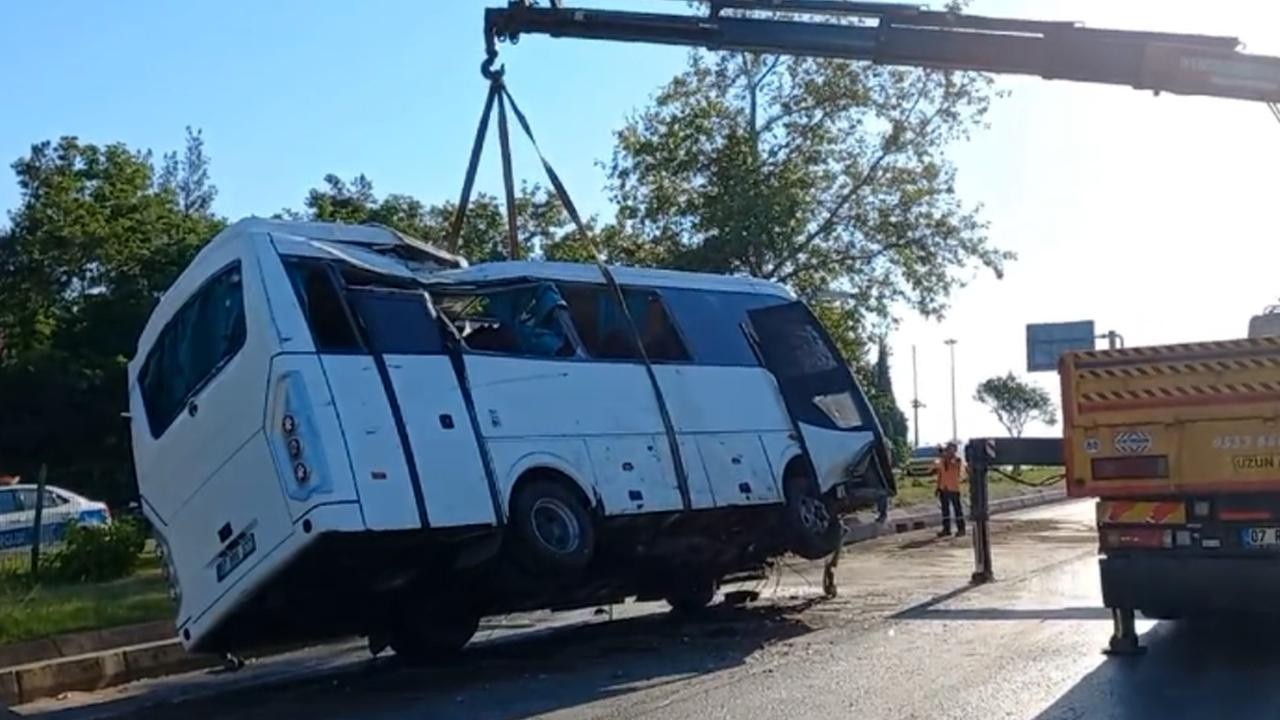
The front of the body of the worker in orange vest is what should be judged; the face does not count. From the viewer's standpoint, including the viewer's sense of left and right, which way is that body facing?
facing the viewer

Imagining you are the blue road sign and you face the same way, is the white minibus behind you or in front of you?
in front

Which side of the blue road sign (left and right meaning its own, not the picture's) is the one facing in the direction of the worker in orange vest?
front

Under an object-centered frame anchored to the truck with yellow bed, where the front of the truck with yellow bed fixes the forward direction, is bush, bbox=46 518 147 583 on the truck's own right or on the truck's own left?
on the truck's own left

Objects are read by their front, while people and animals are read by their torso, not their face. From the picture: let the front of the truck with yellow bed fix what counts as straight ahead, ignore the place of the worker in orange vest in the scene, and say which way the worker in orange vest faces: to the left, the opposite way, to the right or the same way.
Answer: the opposite way

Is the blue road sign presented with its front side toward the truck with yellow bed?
yes

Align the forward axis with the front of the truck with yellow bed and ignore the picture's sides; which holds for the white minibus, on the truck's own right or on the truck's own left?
on the truck's own left

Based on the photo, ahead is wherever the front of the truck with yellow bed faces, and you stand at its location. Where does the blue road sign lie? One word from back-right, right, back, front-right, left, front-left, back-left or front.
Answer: front

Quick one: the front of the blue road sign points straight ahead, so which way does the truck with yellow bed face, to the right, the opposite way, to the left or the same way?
the opposite way

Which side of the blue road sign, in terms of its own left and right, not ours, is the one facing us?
front

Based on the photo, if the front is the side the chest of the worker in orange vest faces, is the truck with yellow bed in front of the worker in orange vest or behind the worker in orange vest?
in front

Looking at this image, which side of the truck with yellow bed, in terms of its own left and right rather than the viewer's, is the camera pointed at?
back

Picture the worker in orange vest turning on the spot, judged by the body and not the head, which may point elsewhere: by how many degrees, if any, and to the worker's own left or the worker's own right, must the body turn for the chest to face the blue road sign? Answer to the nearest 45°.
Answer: approximately 180°

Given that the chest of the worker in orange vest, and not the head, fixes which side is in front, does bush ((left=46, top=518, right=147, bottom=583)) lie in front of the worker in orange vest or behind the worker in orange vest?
in front

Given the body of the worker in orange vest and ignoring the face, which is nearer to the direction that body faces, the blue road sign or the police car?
the police car

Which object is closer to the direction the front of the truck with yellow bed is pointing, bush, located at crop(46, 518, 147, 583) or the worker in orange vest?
the worker in orange vest
